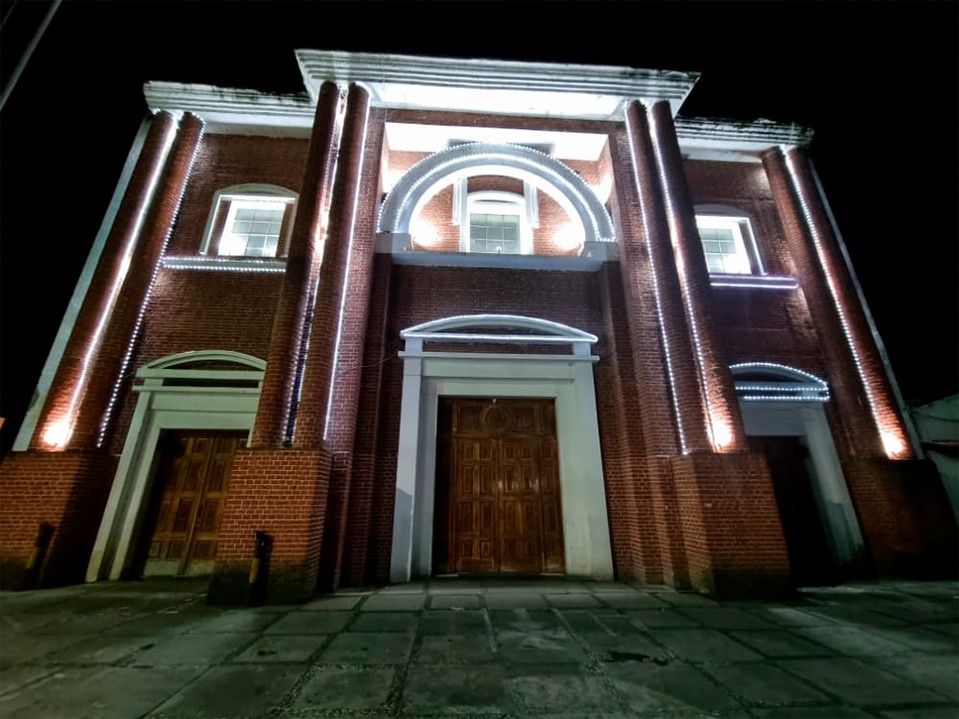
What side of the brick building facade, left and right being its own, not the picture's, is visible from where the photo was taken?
front
